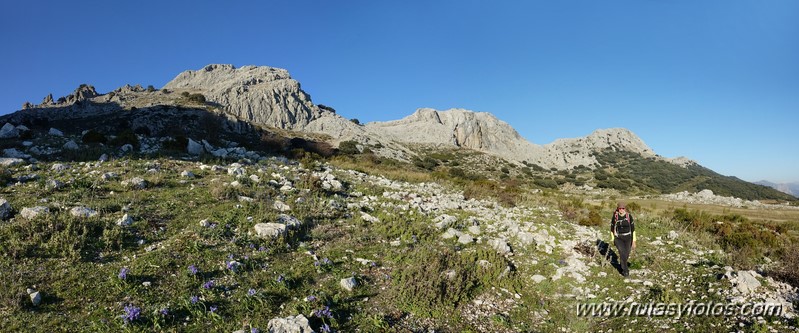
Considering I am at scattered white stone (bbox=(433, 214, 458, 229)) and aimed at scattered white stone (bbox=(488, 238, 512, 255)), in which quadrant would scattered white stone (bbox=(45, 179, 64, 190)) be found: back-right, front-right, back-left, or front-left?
back-right

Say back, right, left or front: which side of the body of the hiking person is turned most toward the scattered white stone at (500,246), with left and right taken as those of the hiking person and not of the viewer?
right

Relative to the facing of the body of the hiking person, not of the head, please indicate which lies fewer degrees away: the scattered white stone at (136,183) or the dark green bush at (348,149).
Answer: the scattered white stone

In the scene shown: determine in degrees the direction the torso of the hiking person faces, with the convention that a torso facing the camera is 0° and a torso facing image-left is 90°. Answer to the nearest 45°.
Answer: approximately 0°

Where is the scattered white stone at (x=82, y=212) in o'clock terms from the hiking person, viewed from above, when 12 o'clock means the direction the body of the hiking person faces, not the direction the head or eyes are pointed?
The scattered white stone is roughly at 2 o'clock from the hiking person.

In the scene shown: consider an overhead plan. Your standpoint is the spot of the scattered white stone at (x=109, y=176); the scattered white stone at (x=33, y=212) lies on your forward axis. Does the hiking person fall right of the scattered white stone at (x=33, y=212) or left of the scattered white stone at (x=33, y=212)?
left

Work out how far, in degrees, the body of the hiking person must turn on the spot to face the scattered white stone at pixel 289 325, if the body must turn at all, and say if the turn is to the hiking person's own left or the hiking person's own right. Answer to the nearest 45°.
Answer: approximately 45° to the hiking person's own right

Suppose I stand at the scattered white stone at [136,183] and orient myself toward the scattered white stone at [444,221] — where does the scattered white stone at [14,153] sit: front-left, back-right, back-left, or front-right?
back-left
